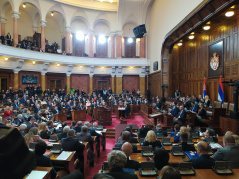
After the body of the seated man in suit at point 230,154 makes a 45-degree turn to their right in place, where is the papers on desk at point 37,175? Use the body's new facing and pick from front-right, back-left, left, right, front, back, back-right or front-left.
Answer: back-left

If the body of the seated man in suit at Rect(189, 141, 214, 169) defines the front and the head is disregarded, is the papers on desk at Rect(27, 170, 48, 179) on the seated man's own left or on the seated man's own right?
on the seated man's own left

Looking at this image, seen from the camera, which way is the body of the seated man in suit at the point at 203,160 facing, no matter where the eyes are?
away from the camera

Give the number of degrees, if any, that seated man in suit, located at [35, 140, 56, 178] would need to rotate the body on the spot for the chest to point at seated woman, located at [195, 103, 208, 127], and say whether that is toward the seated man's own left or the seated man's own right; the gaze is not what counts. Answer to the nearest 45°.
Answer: approximately 45° to the seated man's own right

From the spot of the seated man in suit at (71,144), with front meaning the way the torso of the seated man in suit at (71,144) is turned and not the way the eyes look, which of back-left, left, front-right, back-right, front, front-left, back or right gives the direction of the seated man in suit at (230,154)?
right

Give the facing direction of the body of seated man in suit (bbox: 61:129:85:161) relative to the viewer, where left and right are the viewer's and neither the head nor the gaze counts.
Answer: facing away from the viewer and to the right of the viewer

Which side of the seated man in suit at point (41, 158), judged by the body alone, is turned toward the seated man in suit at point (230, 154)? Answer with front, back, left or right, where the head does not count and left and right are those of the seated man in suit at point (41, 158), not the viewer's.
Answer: right

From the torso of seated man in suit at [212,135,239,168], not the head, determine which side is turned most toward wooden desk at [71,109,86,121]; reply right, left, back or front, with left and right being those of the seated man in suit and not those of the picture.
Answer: front

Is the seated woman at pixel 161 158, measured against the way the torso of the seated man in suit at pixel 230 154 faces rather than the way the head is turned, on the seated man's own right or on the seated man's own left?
on the seated man's own left

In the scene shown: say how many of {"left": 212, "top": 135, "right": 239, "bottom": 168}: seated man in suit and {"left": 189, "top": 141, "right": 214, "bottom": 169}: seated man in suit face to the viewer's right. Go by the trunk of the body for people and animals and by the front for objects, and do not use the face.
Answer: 0

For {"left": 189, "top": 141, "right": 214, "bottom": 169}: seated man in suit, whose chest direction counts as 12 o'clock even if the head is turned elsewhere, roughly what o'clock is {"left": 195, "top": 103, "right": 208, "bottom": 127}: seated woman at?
The seated woman is roughly at 12 o'clock from the seated man in suit.

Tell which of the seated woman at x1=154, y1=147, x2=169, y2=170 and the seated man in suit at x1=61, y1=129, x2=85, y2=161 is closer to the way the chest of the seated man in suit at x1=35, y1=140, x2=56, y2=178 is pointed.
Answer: the seated man in suit

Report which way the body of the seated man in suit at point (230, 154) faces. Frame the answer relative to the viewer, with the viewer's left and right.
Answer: facing away from the viewer and to the left of the viewer

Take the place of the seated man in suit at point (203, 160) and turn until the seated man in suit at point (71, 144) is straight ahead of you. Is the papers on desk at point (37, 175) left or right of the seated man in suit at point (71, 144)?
left

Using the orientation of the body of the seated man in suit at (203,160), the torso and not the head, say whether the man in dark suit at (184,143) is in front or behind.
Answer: in front
